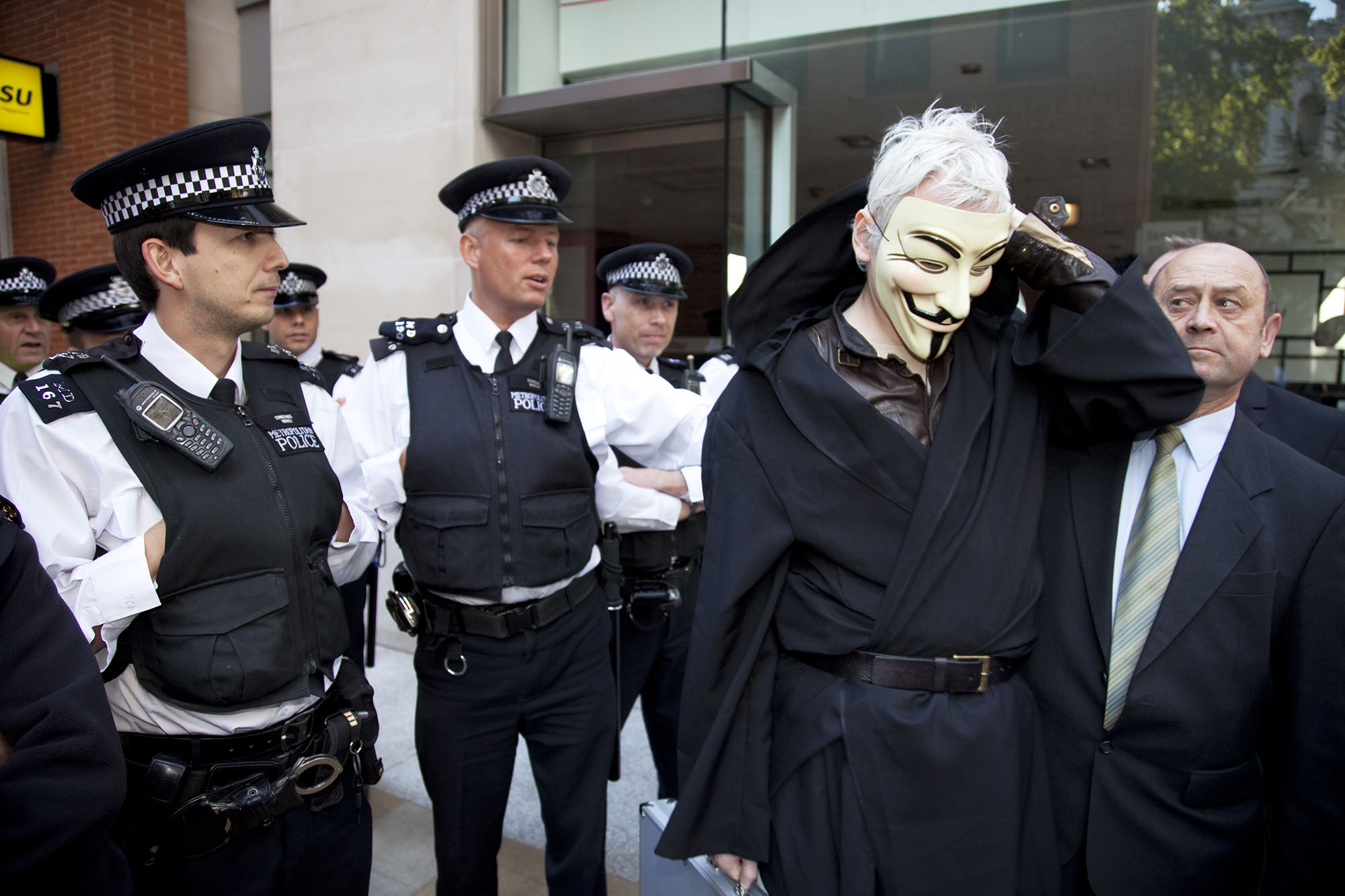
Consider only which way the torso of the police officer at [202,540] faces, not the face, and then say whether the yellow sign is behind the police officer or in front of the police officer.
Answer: behind

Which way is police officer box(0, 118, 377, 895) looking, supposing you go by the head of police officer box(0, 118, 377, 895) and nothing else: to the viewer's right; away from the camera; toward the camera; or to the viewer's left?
to the viewer's right

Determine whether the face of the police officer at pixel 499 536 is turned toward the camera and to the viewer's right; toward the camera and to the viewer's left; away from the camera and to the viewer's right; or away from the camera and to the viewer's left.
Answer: toward the camera and to the viewer's right

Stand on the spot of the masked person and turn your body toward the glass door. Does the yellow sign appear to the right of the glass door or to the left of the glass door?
left

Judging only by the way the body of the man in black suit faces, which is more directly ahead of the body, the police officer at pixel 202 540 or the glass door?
the police officer

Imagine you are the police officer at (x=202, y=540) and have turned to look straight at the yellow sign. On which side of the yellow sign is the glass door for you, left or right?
right

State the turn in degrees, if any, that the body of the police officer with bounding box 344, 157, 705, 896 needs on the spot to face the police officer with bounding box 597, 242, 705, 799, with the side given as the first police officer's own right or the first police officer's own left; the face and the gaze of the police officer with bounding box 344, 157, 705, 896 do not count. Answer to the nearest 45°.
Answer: approximately 135° to the first police officer's own left

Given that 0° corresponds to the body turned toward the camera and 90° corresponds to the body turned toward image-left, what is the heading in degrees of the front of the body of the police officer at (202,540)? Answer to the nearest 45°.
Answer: approximately 315°

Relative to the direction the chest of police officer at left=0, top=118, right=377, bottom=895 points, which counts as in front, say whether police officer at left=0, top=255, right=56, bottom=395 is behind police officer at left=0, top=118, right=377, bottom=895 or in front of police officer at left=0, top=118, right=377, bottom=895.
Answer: behind

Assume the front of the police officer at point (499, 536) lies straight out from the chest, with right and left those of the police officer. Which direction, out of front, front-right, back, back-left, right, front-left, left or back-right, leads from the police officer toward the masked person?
front-left
